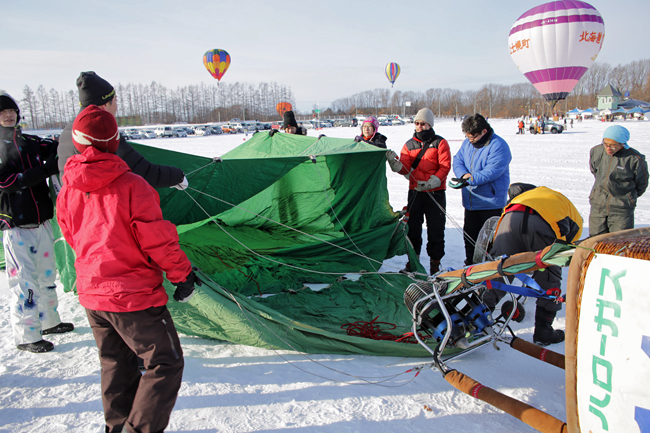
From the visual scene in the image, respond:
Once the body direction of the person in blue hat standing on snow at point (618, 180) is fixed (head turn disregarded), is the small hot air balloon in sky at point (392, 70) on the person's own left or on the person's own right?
on the person's own right

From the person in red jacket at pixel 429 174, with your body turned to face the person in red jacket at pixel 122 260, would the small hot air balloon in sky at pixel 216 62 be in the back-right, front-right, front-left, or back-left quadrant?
back-right

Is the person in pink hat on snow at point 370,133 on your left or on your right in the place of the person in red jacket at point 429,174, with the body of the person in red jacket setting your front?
on your right

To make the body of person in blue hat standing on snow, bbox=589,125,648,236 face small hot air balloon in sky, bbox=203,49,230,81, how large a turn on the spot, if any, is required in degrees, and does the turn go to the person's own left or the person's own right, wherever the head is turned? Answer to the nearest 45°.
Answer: approximately 90° to the person's own right

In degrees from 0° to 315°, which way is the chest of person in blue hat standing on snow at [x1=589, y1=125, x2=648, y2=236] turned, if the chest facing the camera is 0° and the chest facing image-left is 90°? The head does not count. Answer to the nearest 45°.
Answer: approximately 45°
